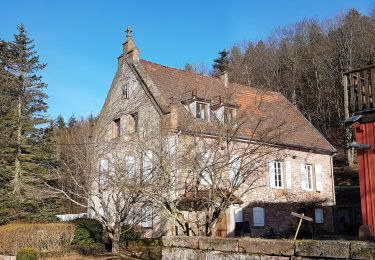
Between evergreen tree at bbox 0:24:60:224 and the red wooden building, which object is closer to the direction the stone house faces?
the red wooden building

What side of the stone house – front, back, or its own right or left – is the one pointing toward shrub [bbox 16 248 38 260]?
right

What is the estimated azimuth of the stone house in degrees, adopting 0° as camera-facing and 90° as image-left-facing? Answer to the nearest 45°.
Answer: approximately 315°

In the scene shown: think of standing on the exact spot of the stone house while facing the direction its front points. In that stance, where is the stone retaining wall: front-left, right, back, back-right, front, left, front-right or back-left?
front-right

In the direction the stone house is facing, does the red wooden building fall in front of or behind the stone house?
in front

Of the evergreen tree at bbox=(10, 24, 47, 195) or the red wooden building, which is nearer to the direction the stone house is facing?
the red wooden building

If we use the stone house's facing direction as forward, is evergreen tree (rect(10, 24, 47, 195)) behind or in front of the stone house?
behind
